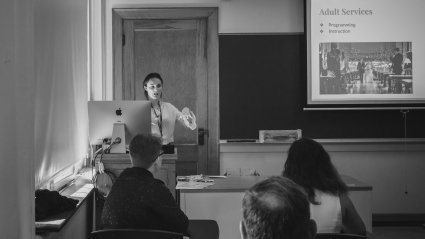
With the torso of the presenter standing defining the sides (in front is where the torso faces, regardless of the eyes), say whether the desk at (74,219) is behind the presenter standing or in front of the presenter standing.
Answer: in front

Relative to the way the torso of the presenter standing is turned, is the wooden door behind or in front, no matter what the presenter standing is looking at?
behind

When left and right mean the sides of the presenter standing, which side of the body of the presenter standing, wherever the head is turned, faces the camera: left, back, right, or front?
front

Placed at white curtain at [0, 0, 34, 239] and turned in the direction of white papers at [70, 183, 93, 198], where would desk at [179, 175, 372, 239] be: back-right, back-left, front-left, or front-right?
front-right

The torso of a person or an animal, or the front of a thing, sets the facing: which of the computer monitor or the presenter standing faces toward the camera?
the presenter standing

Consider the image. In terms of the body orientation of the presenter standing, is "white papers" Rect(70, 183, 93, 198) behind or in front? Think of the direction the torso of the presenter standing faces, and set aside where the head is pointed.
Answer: in front

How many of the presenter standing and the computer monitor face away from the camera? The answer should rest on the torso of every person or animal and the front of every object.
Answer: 1

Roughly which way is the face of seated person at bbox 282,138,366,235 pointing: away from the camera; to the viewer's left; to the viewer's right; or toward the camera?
away from the camera

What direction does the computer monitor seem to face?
away from the camera

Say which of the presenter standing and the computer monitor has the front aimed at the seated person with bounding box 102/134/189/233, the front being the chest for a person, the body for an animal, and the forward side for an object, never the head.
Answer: the presenter standing

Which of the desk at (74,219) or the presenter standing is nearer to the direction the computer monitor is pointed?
the presenter standing

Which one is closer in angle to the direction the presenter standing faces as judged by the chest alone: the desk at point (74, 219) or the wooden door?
the desk

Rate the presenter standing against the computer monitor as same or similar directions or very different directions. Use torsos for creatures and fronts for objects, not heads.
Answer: very different directions
